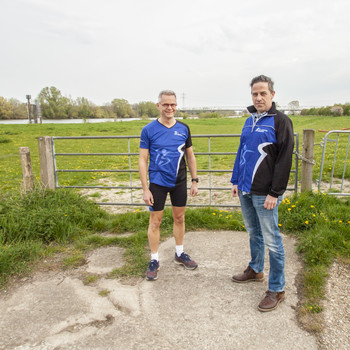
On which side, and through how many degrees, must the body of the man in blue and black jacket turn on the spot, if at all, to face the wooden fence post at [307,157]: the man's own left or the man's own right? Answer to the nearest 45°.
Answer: approximately 135° to the man's own right

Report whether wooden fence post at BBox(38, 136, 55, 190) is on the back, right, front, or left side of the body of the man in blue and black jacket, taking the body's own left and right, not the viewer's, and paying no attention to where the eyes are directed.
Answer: right

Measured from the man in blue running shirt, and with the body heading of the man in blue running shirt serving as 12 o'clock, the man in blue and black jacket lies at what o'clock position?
The man in blue and black jacket is roughly at 10 o'clock from the man in blue running shirt.

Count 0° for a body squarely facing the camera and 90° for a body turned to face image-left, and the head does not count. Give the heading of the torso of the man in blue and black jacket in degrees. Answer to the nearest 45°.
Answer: approximately 45°

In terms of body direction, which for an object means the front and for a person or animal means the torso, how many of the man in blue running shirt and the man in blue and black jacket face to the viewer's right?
0

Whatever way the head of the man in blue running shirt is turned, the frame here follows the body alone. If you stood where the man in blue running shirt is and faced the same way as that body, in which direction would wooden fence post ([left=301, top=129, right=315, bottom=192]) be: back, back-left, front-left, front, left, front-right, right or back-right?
back-left

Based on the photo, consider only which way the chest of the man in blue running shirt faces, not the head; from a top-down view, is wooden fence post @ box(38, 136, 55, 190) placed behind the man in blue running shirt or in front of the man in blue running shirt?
behind

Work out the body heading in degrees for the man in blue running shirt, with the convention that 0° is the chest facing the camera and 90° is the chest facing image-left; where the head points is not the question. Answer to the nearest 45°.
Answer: approximately 0°

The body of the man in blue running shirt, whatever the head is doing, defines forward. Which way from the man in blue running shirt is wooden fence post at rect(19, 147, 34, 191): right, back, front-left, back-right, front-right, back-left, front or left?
back-right

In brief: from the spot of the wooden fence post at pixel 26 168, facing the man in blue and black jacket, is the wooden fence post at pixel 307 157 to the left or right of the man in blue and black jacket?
left

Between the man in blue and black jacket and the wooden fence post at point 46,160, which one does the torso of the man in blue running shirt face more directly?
the man in blue and black jacket
